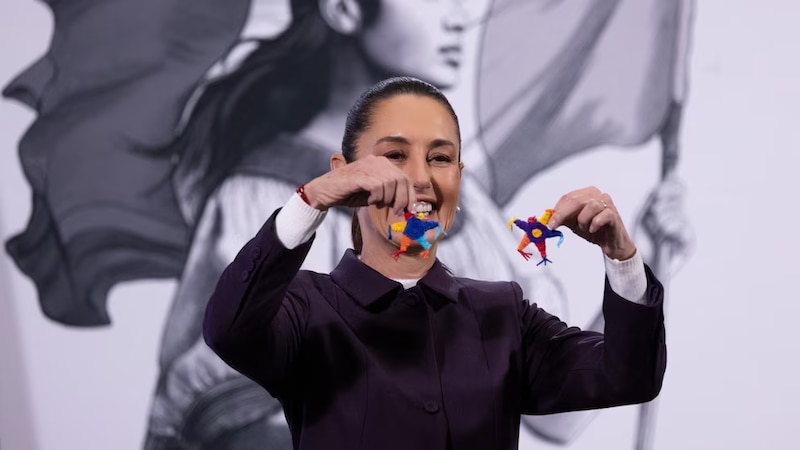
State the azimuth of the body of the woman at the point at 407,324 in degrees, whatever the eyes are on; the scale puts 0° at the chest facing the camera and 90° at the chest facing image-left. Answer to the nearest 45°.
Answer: approximately 0°
